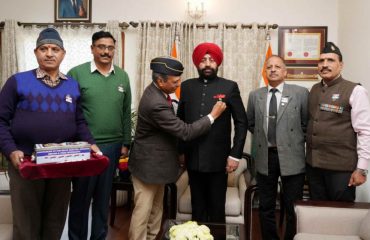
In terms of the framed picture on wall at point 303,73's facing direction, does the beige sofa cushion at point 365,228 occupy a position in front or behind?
in front

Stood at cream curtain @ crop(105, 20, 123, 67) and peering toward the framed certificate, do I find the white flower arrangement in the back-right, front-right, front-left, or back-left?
front-right

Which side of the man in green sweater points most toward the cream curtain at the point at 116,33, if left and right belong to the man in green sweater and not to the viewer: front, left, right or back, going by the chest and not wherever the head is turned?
back

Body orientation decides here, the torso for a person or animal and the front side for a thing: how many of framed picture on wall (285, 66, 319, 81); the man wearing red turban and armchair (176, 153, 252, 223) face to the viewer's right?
0

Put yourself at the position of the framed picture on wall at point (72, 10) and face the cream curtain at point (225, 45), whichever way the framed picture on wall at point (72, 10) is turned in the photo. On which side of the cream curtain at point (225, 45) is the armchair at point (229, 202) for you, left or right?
right

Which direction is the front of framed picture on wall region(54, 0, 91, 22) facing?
toward the camera

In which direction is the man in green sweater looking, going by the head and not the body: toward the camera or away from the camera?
toward the camera

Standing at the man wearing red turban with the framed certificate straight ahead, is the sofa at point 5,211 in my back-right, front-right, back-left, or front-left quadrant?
back-left

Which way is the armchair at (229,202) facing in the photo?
toward the camera

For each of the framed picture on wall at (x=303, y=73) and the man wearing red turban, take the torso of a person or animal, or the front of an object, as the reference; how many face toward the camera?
2

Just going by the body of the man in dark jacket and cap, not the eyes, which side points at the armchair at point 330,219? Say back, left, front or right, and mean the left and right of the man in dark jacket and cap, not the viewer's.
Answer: front

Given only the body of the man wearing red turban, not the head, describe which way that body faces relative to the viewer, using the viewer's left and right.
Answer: facing the viewer
